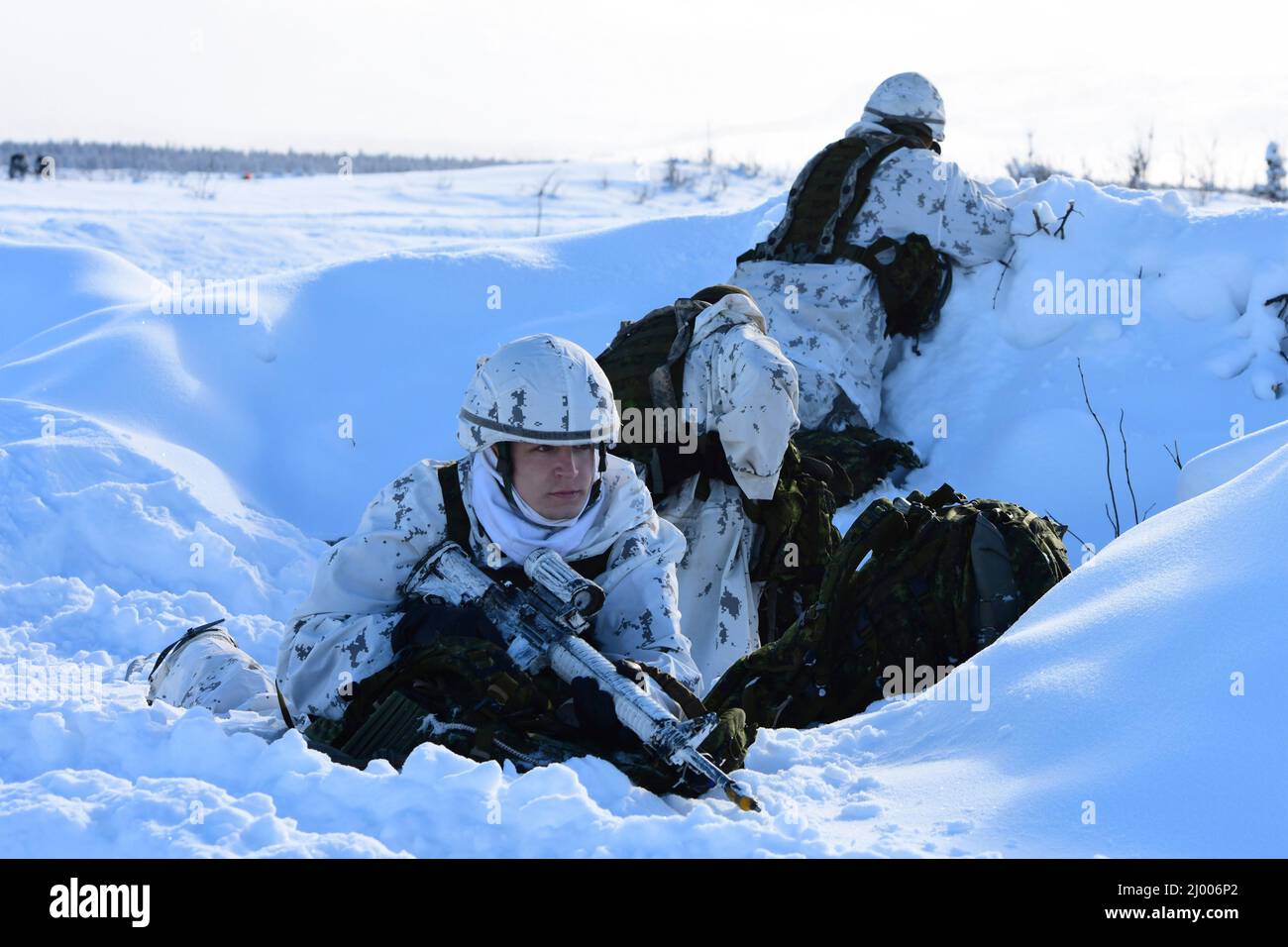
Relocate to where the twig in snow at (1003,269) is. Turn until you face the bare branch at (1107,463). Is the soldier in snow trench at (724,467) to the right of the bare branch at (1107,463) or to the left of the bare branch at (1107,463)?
right

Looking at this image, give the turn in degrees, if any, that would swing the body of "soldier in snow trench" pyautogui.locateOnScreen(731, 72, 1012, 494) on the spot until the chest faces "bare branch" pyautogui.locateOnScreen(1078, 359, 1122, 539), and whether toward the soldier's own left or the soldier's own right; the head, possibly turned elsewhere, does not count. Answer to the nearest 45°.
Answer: approximately 90° to the soldier's own right

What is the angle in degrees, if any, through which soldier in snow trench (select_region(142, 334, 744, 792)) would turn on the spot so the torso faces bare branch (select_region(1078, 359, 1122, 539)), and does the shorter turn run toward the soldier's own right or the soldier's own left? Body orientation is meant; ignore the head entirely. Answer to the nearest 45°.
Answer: approximately 90° to the soldier's own left

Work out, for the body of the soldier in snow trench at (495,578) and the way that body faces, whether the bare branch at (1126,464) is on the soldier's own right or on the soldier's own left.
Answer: on the soldier's own left

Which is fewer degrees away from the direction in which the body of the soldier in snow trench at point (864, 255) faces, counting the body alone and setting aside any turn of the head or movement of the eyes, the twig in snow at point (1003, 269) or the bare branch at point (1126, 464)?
the twig in snow

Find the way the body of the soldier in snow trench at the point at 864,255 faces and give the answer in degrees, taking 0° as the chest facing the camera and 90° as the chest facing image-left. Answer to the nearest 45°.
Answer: approximately 225°

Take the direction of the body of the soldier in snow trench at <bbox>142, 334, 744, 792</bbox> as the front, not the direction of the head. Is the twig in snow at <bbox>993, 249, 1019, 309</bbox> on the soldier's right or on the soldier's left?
on the soldier's left

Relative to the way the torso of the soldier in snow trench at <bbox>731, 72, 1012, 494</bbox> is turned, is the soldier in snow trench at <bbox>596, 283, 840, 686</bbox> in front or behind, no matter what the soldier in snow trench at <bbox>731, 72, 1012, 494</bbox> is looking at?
behind
